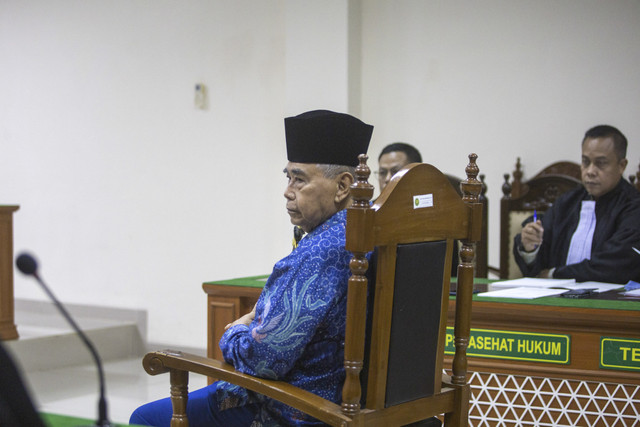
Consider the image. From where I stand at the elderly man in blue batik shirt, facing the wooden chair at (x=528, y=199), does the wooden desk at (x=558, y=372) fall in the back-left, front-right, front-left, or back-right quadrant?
front-right

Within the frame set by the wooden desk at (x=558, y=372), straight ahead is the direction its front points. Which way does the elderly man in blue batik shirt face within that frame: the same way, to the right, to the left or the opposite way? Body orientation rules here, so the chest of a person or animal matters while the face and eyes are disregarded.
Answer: to the right

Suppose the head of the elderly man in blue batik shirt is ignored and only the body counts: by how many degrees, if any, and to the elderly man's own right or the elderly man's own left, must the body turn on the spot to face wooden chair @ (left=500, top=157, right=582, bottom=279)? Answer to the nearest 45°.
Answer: approximately 135° to the elderly man's own right

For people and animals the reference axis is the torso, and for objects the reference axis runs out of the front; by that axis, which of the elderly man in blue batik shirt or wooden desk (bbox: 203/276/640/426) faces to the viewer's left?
the elderly man in blue batik shirt

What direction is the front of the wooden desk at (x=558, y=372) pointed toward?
toward the camera

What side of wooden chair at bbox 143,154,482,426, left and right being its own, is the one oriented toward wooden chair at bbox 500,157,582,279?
right

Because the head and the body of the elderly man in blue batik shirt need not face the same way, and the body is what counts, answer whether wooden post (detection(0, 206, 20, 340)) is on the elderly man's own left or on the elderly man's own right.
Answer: on the elderly man's own right

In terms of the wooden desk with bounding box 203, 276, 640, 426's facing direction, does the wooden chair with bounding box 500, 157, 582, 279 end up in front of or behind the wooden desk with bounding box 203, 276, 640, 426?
behind

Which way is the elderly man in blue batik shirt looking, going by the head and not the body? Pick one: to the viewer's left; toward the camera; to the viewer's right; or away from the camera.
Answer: to the viewer's left

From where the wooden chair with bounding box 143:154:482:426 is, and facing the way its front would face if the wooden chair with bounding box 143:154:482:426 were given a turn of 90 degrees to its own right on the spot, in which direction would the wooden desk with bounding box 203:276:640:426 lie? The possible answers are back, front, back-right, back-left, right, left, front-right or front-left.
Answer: front

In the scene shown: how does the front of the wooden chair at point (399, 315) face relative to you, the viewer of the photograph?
facing away from the viewer and to the left of the viewer

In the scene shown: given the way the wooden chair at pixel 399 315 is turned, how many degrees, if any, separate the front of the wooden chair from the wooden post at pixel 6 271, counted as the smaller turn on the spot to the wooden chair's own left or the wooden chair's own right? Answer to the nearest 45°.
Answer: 0° — it already faces it

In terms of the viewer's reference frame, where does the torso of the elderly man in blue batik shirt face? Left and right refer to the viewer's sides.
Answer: facing to the left of the viewer
